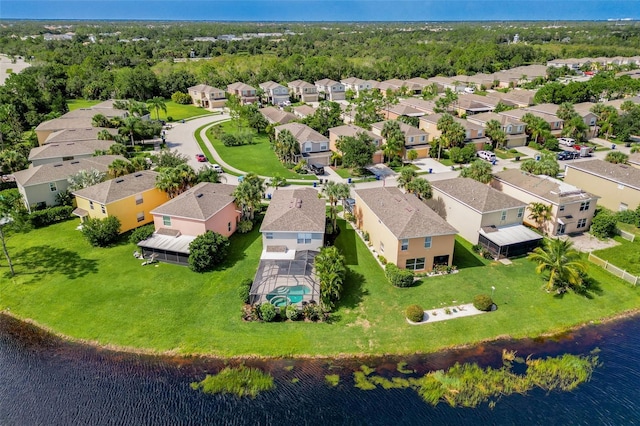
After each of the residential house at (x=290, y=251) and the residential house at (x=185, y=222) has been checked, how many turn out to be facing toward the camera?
0

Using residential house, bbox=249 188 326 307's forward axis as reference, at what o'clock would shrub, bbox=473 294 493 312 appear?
The shrub is roughly at 4 o'clock from the residential house.

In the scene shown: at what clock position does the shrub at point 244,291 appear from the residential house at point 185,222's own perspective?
The shrub is roughly at 4 o'clock from the residential house.

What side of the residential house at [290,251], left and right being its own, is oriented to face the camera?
back

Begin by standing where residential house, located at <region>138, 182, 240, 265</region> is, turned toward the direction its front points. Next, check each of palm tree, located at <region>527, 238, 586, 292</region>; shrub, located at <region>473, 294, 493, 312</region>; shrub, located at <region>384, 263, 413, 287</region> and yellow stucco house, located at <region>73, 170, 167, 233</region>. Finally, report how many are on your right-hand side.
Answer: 3

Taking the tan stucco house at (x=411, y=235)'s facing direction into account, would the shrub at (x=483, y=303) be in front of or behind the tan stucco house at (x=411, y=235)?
behind

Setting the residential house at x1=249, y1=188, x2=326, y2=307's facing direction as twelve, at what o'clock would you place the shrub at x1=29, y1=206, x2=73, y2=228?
The shrub is roughly at 10 o'clock from the residential house.

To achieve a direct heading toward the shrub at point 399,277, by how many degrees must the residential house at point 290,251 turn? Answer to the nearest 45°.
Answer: approximately 135° to its right

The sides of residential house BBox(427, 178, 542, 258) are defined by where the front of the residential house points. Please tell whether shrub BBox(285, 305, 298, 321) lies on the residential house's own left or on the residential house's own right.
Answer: on the residential house's own left

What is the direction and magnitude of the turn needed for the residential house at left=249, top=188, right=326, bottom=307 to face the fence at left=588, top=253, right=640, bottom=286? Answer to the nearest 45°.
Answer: approximately 90° to its right

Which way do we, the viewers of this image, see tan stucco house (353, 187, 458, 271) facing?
facing away from the viewer and to the left of the viewer

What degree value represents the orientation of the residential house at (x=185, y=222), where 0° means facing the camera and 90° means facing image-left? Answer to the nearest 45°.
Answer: approximately 225°

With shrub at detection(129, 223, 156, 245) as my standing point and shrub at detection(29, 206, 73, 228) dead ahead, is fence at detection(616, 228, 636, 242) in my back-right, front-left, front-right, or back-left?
back-right

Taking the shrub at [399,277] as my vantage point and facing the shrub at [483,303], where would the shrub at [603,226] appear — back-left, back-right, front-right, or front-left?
front-left

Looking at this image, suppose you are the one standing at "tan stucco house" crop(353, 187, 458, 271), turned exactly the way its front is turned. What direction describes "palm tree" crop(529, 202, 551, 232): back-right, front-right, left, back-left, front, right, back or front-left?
right

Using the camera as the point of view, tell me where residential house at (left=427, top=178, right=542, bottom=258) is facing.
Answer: facing away from the viewer and to the left of the viewer

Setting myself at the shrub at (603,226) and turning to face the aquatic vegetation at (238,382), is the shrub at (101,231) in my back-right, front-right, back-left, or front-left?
front-right

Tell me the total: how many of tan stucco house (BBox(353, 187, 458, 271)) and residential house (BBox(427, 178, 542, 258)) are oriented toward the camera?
0

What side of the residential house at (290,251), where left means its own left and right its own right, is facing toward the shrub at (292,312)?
back
